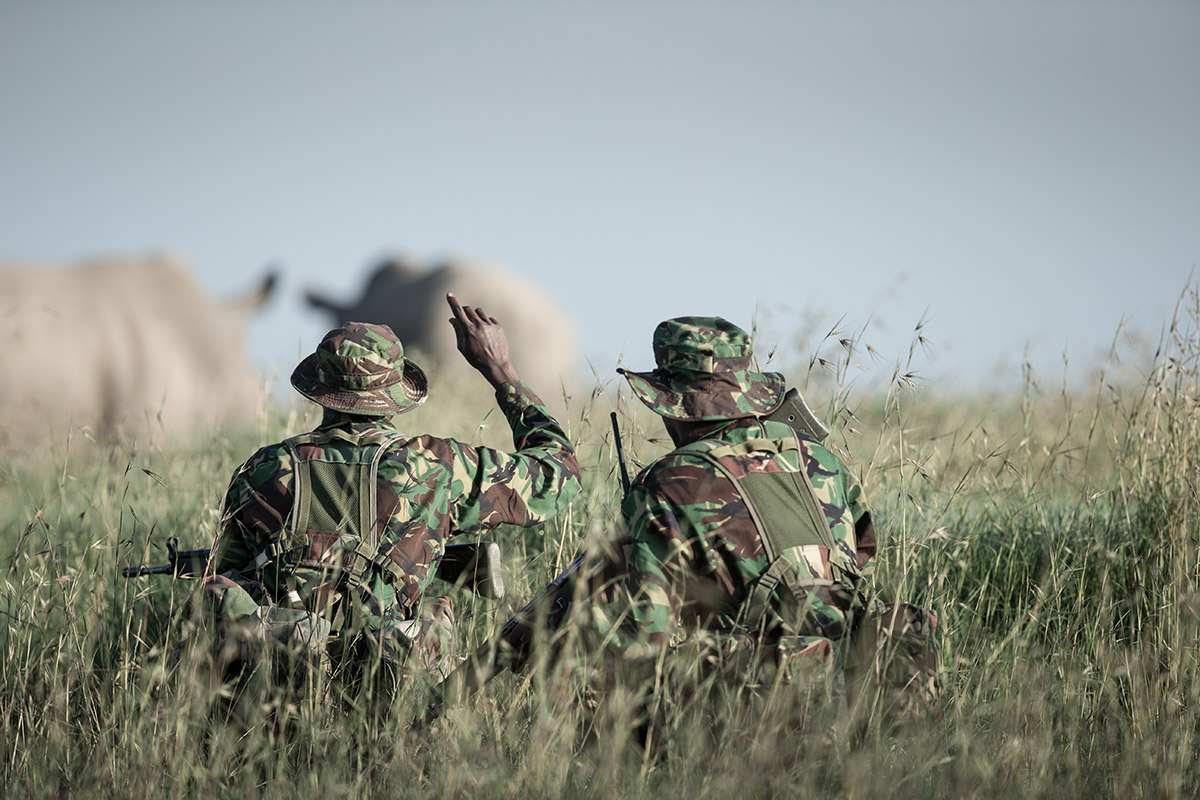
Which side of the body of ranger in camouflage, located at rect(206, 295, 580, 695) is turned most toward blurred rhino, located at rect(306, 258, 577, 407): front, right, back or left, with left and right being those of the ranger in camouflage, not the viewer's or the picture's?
front

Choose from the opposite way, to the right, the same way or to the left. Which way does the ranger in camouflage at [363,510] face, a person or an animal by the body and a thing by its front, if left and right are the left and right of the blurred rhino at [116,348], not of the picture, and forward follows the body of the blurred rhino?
to the left

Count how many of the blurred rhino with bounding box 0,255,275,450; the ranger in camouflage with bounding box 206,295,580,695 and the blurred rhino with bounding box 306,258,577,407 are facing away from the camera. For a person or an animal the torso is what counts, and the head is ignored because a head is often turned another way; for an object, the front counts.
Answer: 1

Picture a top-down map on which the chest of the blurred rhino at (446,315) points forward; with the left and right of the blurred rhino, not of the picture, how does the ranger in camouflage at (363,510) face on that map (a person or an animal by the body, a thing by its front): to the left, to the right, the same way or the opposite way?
to the right

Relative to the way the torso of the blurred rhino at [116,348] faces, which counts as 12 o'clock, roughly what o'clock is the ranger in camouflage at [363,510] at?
The ranger in camouflage is roughly at 3 o'clock from the blurred rhino.

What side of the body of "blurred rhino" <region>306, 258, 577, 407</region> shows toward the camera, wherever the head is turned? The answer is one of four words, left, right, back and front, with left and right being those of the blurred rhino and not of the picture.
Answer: left

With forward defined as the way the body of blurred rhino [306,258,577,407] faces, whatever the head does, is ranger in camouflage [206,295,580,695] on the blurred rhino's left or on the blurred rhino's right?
on the blurred rhino's left

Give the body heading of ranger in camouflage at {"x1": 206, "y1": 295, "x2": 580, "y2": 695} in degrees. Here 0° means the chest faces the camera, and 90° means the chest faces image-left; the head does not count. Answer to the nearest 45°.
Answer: approximately 180°

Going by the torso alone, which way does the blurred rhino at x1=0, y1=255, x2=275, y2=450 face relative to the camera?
to the viewer's right

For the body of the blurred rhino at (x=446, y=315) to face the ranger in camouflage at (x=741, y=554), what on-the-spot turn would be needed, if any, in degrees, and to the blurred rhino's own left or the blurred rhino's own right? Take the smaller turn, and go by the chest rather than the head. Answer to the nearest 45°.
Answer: approximately 90° to the blurred rhino's own left
